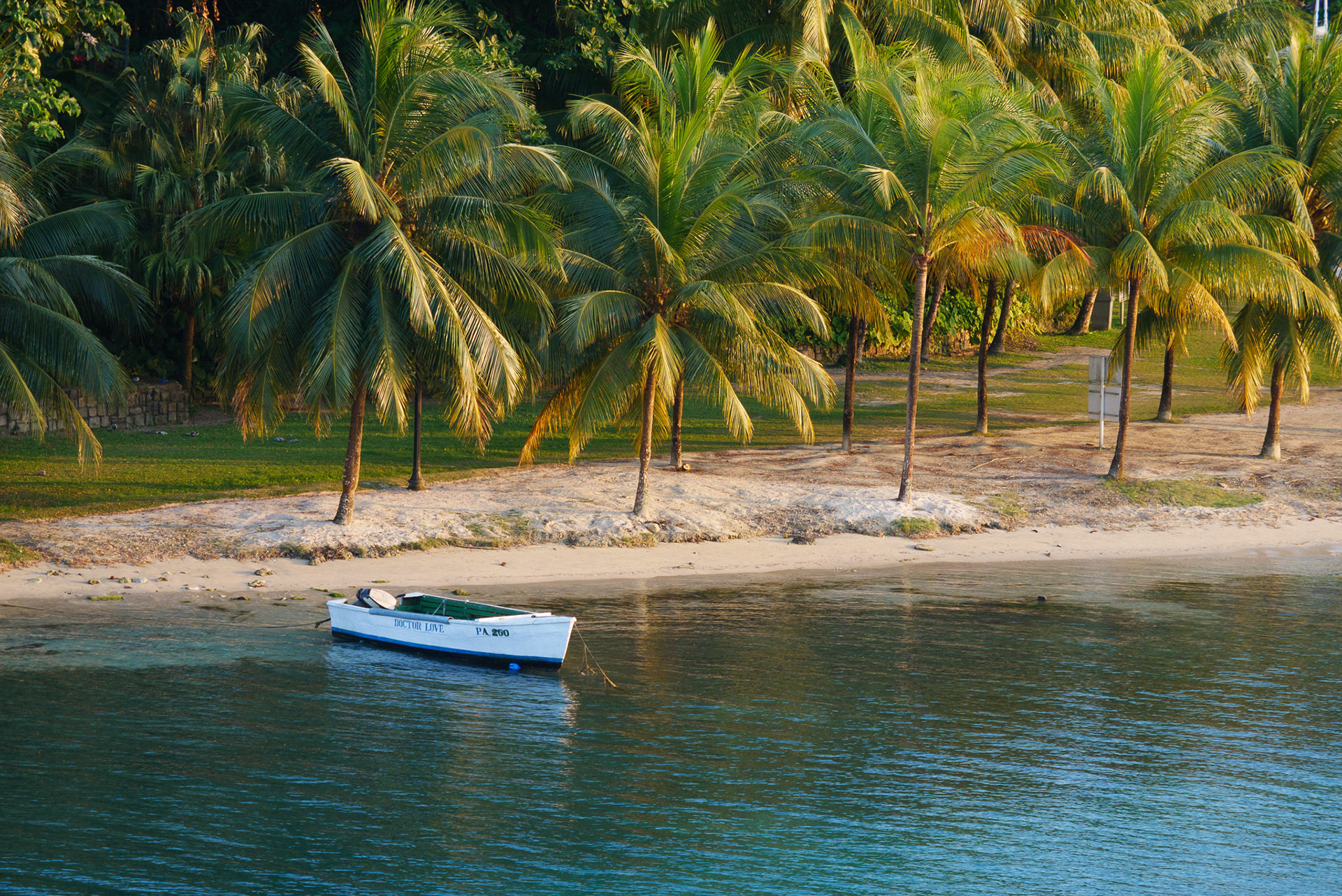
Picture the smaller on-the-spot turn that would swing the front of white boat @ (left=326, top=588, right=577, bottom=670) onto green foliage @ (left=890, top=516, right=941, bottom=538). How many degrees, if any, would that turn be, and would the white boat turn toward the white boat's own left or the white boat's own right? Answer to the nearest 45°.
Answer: approximately 90° to the white boat's own left

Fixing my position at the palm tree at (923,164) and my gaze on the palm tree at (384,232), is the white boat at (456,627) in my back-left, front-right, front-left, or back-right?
front-left

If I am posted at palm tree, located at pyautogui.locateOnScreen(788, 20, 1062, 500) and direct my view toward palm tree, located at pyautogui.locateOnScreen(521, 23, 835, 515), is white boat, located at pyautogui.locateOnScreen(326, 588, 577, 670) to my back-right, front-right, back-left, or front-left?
front-left

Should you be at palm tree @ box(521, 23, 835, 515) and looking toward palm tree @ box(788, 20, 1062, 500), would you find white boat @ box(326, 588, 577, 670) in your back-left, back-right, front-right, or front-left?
back-right

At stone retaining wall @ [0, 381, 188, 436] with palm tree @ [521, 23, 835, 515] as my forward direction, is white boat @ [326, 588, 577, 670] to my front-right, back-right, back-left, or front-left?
front-right

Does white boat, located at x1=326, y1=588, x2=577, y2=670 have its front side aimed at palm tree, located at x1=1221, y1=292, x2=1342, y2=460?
no

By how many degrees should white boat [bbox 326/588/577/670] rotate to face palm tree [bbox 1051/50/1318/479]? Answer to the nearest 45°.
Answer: approximately 90° to its left

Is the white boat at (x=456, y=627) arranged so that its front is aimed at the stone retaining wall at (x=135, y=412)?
no

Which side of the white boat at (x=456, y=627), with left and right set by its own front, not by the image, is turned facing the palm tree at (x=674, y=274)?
left

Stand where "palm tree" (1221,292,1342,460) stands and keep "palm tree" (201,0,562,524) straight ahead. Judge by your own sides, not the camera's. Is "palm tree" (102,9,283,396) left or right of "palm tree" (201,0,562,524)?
right

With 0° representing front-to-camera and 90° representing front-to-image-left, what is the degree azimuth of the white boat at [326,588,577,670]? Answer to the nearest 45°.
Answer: approximately 315°
